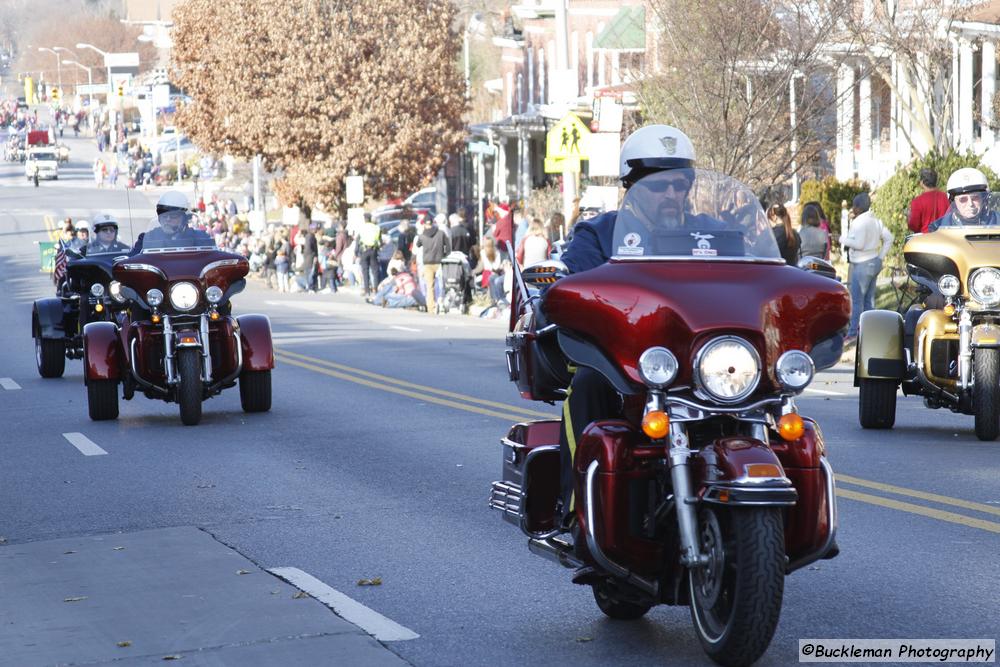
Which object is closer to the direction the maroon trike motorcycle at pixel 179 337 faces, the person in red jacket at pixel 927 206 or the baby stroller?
the person in red jacket

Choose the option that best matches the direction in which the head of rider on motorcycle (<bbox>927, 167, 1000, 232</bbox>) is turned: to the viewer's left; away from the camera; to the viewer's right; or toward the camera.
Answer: toward the camera

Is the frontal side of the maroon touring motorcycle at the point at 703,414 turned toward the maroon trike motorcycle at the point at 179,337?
no

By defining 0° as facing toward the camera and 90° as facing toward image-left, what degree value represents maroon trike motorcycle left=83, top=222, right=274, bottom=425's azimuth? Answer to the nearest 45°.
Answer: approximately 0°

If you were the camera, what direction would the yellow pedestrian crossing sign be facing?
facing the viewer

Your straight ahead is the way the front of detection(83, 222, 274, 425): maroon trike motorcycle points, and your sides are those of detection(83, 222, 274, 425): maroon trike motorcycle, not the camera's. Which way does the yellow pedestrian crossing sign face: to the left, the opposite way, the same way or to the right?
the same way

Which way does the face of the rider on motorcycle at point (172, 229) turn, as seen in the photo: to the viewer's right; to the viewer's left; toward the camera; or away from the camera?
toward the camera

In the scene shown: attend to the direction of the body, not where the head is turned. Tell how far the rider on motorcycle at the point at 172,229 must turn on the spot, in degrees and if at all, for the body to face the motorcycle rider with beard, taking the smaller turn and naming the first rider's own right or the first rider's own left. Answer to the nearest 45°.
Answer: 0° — they already face them

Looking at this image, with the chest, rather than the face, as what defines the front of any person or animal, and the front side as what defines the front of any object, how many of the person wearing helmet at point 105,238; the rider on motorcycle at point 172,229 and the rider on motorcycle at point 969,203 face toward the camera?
3

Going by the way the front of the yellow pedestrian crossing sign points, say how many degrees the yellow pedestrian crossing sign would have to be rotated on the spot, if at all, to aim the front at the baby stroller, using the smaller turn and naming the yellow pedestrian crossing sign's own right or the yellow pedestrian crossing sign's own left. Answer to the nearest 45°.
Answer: approximately 135° to the yellow pedestrian crossing sign's own right

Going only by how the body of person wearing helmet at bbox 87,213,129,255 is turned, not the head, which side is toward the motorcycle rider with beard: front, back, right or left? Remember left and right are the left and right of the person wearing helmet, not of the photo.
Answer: front

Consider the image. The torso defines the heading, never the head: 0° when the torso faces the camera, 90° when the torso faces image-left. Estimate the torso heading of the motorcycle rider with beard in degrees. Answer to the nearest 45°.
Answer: approximately 315°

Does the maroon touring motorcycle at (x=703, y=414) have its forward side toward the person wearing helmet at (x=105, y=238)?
no

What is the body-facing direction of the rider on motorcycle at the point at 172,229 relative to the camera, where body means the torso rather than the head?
toward the camera

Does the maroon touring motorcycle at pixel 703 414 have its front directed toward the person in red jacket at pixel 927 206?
no

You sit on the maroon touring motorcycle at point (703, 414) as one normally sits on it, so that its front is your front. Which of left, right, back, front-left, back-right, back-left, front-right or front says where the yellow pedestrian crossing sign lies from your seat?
back-left

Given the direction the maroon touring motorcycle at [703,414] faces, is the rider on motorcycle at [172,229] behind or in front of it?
behind
